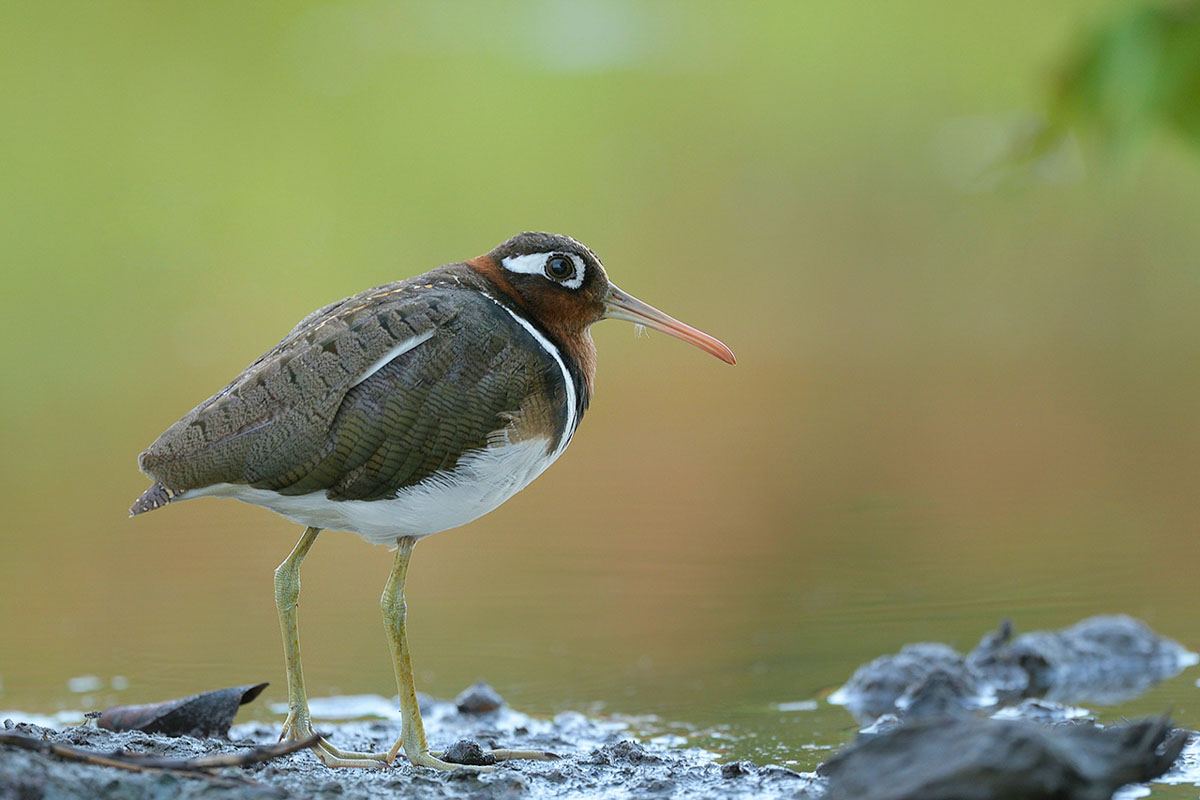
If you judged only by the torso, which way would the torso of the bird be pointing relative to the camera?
to the viewer's right

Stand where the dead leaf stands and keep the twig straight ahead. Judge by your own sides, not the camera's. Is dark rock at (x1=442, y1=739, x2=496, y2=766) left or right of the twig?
left

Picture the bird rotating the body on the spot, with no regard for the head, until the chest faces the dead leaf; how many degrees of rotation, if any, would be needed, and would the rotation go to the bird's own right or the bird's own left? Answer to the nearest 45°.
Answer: approximately 135° to the bird's own left

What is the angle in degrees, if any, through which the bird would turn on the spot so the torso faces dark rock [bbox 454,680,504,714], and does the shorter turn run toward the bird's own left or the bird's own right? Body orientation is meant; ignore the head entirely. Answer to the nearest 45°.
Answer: approximately 90° to the bird's own left

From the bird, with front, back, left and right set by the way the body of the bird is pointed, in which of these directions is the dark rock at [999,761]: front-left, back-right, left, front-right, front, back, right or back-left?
front-right

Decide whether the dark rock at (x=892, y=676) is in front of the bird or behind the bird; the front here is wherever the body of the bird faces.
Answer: in front

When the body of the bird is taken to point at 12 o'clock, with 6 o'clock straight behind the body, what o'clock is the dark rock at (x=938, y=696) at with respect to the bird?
The dark rock is roughly at 11 o'clock from the bird.
